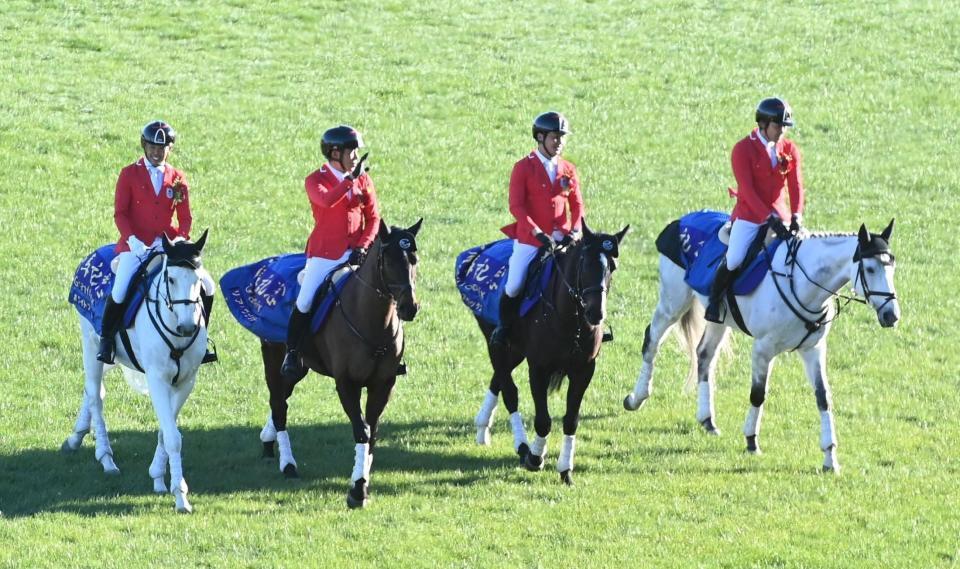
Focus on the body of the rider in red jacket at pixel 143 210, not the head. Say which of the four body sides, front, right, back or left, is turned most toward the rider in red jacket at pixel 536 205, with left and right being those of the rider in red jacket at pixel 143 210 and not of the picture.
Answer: left

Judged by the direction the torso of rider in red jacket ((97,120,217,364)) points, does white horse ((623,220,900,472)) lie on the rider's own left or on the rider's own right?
on the rider's own left

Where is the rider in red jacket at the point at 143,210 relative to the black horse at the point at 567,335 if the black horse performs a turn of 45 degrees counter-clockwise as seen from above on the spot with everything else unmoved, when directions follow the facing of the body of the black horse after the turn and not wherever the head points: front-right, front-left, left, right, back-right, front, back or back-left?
back

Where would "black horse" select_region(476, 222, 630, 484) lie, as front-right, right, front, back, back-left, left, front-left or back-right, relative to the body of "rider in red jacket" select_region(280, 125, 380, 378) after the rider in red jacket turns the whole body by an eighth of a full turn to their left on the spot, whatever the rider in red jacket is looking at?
front

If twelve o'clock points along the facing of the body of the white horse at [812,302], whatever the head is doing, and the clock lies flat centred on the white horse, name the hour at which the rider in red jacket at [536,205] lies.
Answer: The rider in red jacket is roughly at 4 o'clock from the white horse.

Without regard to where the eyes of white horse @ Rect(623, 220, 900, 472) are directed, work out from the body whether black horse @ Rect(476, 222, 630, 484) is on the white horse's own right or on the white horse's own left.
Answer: on the white horse's own right

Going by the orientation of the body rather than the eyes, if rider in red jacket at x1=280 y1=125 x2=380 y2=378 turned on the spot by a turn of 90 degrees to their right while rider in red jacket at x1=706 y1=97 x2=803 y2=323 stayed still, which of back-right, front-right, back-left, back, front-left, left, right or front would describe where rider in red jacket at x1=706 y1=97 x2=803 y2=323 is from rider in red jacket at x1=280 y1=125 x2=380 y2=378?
back-left

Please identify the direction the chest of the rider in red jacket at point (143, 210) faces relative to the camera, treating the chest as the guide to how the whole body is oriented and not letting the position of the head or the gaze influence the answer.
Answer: toward the camera

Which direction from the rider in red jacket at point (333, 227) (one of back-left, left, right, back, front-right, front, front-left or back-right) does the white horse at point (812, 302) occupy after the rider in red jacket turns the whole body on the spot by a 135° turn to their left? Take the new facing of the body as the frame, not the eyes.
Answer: right

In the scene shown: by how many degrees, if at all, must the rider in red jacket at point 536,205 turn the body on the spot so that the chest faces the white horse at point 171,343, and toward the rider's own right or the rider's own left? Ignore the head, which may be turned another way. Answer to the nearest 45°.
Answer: approximately 135° to the rider's own right
